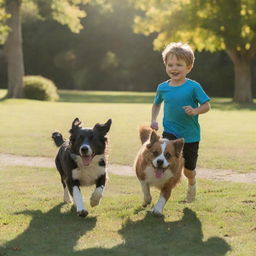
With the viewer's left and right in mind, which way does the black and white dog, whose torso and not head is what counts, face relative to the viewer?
facing the viewer

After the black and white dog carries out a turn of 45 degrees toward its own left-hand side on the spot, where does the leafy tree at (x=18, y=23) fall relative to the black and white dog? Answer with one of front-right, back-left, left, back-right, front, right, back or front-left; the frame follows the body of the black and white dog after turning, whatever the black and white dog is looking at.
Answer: back-left

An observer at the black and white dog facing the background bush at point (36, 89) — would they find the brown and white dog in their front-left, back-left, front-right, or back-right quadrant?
back-right

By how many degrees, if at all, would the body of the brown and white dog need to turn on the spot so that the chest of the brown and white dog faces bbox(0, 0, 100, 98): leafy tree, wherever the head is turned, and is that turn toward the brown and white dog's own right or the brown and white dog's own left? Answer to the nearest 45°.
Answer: approximately 180°

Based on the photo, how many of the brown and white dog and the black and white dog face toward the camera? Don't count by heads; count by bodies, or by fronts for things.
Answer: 2

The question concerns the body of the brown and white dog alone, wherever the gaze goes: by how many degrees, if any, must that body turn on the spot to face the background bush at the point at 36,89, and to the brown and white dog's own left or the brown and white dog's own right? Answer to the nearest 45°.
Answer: approximately 180°

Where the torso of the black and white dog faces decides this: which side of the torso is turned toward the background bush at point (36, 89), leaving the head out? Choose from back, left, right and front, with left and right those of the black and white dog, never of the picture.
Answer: back

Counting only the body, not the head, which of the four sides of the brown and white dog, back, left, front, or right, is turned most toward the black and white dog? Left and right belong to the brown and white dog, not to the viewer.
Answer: right

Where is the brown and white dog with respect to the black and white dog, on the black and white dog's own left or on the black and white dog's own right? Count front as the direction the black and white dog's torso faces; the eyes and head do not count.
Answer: on the black and white dog's own left

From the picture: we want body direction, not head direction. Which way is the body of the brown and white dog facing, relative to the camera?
toward the camera
